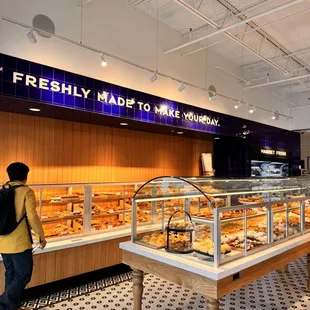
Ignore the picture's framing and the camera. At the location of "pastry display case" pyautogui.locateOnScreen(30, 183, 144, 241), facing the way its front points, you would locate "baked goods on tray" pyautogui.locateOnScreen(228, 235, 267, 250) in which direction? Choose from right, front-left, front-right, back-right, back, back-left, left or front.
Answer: front

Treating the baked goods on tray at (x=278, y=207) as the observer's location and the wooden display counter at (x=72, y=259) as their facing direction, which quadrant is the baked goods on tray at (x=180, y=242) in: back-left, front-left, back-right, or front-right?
front-left

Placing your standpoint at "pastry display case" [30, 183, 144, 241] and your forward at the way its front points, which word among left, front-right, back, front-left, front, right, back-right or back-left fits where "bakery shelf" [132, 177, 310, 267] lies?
front

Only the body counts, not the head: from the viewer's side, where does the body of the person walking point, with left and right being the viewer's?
facing away from the viewer and to the right of the viewer

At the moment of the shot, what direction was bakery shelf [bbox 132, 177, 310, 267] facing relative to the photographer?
facing the viewer and to the right of the viewer

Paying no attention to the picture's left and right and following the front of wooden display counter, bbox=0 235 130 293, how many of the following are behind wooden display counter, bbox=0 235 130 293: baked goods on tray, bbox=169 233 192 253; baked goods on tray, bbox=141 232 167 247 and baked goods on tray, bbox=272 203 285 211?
0

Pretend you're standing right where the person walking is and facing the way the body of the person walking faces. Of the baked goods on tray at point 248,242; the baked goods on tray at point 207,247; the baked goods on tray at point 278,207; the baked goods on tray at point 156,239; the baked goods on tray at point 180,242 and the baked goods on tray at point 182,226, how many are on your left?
0

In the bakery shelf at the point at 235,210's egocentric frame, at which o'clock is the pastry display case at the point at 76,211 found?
The pastry display case is roughly at 5 o'clock from the bakery shelf.

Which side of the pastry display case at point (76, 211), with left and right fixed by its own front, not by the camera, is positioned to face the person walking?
right

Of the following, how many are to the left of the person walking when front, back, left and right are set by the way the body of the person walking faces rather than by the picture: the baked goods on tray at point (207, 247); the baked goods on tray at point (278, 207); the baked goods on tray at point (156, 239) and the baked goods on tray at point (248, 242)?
0

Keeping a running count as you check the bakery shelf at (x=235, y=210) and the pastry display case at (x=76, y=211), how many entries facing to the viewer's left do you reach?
0

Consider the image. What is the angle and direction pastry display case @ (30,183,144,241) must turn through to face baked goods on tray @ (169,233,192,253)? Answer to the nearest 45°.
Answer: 0° — it already faces it

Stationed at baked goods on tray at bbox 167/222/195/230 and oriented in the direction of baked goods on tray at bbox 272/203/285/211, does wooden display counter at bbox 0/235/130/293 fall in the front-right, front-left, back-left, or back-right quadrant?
back-left
